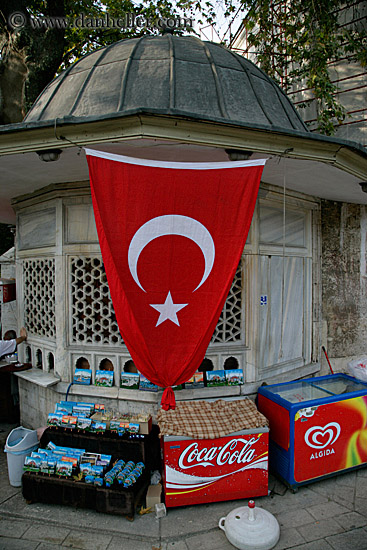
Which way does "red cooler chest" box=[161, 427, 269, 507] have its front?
toward the camera

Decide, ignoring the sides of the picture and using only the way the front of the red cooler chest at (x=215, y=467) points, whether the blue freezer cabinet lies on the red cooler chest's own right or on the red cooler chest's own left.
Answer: on the red cooler chest's own left
